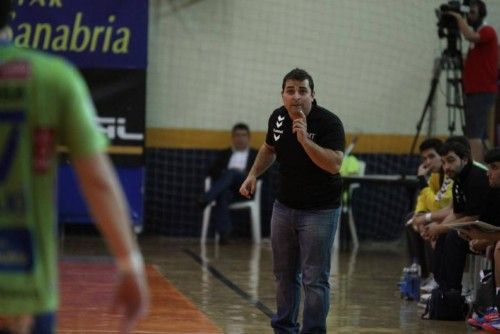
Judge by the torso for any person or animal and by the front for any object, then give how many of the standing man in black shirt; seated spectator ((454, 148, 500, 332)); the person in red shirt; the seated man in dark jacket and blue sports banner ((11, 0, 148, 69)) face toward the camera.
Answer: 3

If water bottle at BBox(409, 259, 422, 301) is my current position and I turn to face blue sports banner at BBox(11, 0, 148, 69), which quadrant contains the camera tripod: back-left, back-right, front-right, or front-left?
front-right

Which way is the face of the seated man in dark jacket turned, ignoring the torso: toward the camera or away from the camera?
toward the camera

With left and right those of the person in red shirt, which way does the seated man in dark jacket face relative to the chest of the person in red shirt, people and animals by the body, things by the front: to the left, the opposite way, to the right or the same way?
to the left

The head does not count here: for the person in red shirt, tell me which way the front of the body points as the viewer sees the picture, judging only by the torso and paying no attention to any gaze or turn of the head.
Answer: to the viewer's left

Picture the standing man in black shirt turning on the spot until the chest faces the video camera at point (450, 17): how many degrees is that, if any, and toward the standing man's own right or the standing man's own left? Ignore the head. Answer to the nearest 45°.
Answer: approximately 180°

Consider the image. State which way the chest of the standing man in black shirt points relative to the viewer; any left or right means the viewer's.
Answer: facing the viewer

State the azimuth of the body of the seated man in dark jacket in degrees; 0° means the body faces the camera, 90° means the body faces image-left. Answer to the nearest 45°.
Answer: approximately 0°

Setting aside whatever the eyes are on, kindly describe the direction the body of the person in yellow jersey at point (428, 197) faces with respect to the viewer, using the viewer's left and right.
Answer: facing the viewer and to the left of the viewer

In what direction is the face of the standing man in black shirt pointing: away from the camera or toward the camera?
toward the camera

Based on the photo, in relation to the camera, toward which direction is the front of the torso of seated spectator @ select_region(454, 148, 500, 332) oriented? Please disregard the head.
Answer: to the viewer's left

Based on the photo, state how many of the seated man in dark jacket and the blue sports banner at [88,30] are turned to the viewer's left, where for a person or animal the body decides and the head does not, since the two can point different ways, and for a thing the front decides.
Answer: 0

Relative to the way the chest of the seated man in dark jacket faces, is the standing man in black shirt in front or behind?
in front
